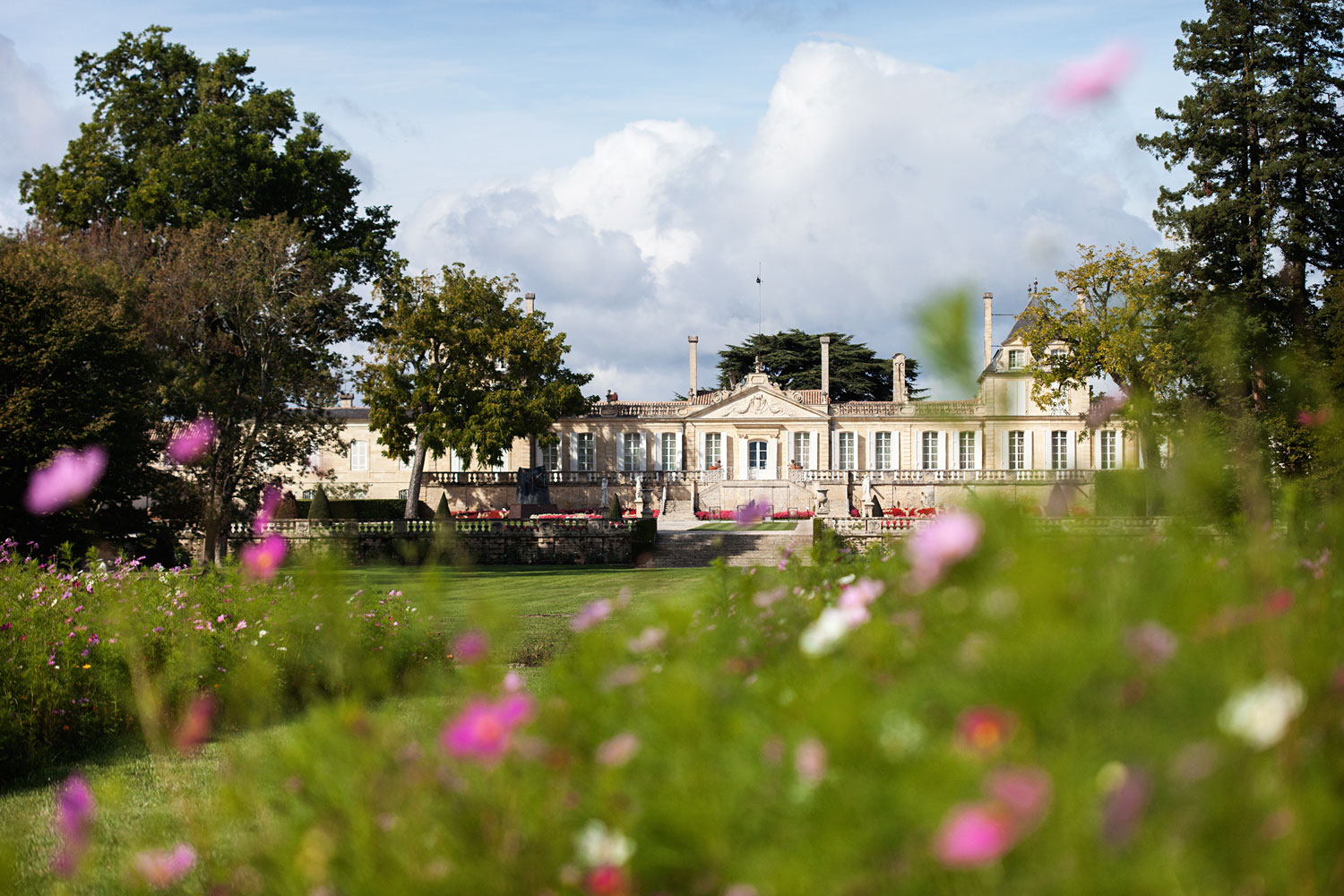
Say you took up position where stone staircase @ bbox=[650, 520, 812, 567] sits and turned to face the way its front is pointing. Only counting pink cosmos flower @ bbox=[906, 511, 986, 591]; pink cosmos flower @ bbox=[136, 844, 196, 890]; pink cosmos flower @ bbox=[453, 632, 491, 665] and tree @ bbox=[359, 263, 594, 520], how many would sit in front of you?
3

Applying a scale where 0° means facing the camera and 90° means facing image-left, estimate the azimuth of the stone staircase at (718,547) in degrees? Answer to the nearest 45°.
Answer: approximately 0°

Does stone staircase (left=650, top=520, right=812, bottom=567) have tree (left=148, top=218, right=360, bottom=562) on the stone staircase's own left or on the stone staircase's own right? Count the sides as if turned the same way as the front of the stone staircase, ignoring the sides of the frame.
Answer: on the stone staircase's own right

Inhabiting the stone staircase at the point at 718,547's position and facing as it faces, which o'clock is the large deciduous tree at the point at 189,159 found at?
The large deciduous tree is roughly at 3 o'clock from the stone staircase.

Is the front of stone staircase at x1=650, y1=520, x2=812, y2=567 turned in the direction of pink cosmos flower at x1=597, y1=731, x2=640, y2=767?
yes

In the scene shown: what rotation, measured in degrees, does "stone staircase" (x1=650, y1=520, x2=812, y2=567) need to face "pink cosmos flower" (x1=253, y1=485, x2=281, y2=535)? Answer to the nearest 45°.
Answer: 0° — it already faces it

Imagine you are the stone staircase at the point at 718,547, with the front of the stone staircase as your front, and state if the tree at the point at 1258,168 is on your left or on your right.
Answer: on your left

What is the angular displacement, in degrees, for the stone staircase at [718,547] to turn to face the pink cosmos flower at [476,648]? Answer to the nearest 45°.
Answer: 0° — it already faces it

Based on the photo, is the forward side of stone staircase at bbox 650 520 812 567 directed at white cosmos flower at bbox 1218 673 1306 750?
yes

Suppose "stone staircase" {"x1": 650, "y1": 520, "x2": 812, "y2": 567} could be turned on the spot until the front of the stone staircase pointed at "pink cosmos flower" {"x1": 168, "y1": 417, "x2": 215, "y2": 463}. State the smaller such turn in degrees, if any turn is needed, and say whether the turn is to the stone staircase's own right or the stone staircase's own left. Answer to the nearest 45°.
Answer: approximately 45° to the stone staircase's own right

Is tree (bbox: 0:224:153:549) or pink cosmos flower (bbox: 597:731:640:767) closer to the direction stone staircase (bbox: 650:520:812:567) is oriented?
the pink cosmos flower

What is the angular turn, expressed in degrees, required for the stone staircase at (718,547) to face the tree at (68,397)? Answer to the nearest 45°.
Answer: approximately 45° to its right

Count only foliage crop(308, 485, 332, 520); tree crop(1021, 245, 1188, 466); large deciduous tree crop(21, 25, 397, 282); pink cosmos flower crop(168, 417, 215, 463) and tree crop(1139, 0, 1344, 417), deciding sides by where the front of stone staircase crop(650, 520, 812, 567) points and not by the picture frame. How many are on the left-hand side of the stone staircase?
2

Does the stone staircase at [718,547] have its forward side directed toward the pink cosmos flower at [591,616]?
yes

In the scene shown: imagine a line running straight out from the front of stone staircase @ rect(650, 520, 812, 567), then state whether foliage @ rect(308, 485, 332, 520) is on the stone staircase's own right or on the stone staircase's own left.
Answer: on the stone staircase's own right

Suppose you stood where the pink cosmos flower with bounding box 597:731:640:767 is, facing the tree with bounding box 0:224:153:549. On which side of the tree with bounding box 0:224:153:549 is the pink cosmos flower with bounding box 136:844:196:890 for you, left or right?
left

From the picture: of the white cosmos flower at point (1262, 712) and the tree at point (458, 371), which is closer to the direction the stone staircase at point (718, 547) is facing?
the white cosmos flower
